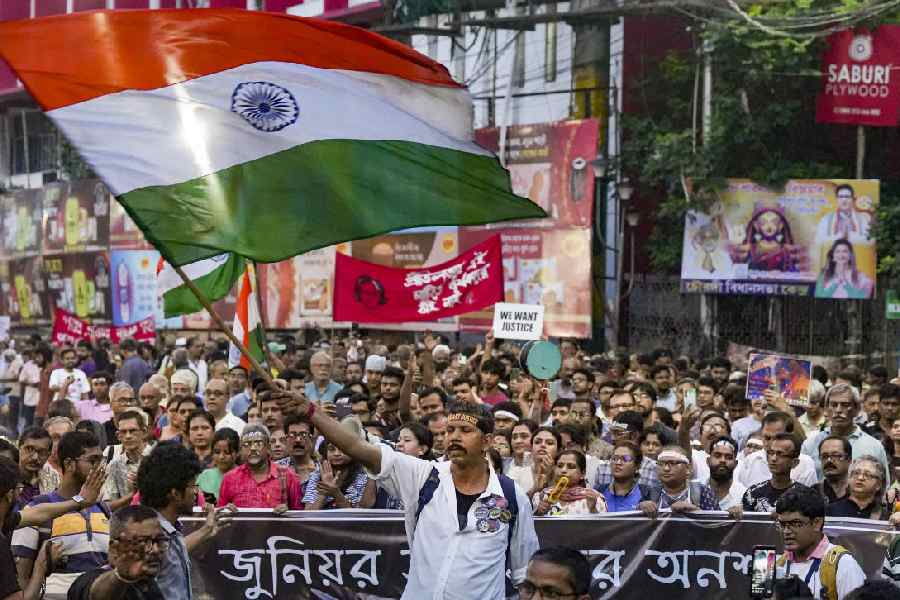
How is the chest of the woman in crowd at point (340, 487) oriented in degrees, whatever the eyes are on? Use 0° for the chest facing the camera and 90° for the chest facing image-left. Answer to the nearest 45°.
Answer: approximately 0°

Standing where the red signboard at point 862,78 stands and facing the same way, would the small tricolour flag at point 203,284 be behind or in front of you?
in front

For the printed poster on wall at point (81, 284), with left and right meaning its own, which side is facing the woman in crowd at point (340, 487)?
front

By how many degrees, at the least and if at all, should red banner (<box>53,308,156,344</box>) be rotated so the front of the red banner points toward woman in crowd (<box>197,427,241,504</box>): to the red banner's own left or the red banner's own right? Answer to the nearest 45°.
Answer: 0° — it already faces them

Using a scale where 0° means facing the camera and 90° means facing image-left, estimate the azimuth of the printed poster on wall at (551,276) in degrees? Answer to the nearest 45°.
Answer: approximately 0°

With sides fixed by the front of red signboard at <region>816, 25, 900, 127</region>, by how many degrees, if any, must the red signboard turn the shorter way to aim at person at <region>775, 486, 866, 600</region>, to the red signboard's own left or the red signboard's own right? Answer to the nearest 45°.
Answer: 0° — it already faces them

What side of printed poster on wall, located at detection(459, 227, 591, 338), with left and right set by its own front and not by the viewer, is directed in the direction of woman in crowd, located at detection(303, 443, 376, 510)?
front

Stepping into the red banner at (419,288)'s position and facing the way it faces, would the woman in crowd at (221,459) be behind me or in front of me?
in front
